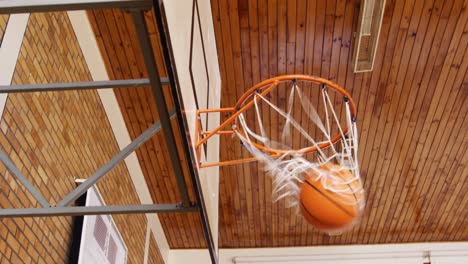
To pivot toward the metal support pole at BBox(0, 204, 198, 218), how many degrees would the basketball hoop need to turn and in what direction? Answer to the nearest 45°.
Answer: approximately 135° to its right

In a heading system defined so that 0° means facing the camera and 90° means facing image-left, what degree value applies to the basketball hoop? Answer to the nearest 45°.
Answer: approximately 270°
